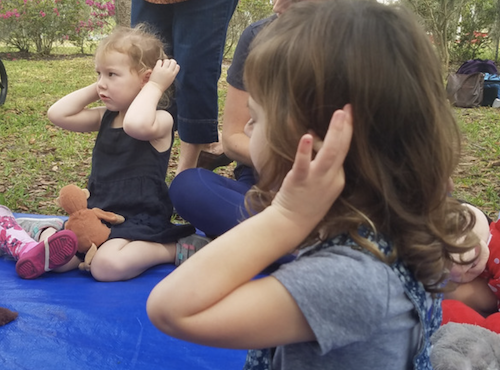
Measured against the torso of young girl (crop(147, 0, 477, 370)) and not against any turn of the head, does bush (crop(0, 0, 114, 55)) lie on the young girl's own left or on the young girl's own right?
on the young girl's own right

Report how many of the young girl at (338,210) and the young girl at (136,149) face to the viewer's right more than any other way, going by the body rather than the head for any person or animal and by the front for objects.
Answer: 0

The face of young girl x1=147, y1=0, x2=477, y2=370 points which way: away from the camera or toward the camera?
away from the camera

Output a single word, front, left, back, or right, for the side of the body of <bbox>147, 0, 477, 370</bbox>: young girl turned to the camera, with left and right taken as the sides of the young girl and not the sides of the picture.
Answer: left

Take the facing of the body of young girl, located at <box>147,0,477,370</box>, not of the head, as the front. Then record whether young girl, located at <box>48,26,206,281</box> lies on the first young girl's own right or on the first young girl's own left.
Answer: on the first young girl's own right

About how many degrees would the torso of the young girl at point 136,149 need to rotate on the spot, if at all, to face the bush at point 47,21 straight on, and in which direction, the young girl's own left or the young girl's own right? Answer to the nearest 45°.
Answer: approximately 135° to the young girl's own right

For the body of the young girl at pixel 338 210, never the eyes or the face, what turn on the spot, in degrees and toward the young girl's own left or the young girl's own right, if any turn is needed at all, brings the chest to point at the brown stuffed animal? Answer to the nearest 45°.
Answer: approximately 45° to the young girl's own right

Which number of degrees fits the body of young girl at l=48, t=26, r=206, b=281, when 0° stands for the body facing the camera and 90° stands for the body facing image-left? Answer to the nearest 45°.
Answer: approximately 45°

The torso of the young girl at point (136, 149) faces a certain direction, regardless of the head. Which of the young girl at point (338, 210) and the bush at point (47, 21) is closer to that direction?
the young girl

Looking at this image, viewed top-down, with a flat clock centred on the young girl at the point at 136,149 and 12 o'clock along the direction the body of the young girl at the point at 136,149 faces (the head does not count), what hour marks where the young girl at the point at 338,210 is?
the young girl at the point at 338,210 is roughly at 10 o'clock from the young girl at the point at 136,149.
